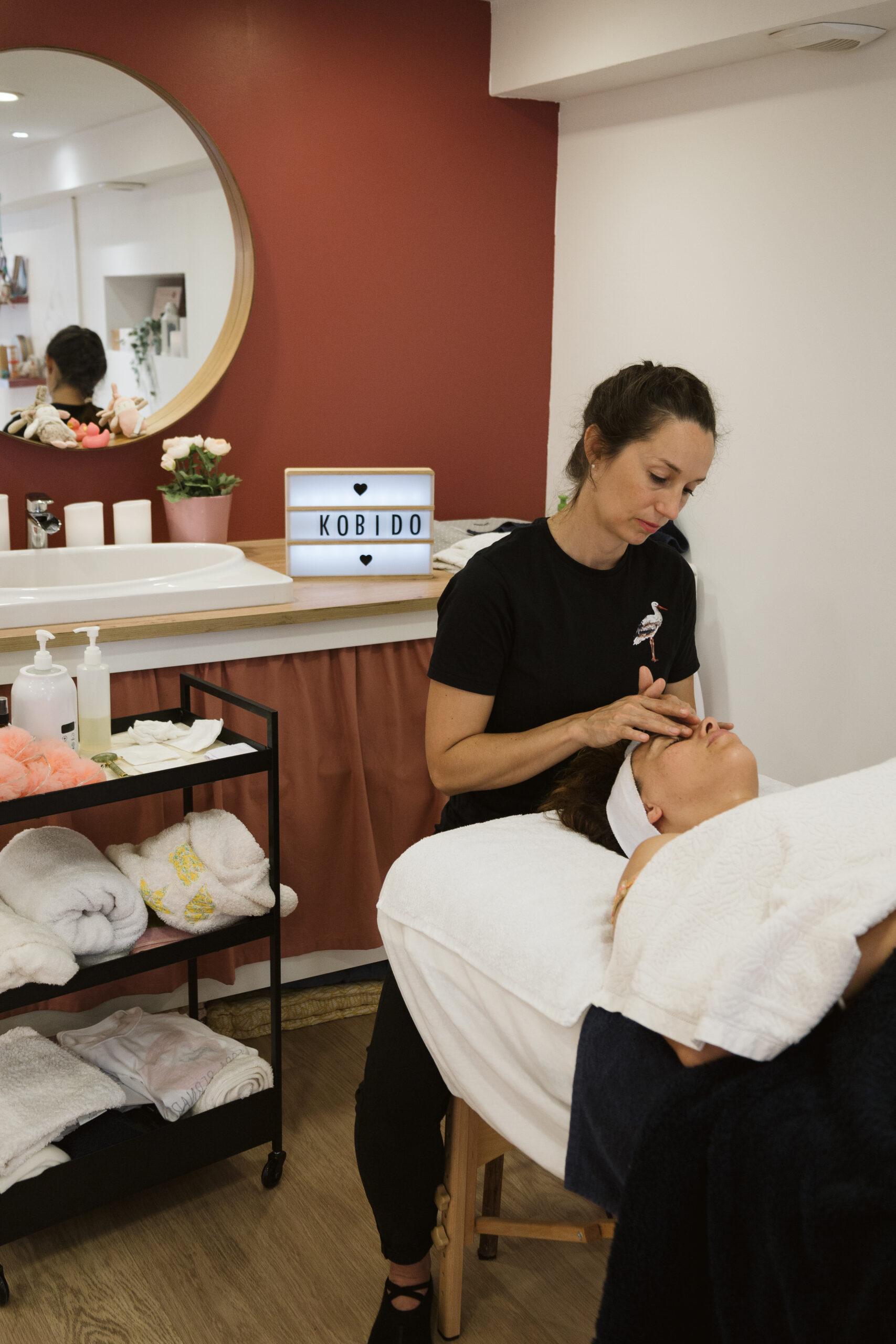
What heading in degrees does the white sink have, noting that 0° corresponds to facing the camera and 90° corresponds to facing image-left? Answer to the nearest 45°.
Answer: approximately 0°

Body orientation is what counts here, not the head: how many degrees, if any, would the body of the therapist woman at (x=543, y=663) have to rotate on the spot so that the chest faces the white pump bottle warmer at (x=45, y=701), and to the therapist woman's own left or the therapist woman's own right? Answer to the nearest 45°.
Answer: approximately 135° to the therapist woman's own right

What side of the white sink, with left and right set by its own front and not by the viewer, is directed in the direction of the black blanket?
front

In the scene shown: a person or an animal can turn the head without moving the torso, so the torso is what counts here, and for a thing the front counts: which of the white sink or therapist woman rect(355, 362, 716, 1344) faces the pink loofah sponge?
the white sink

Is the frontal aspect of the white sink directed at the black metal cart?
yes

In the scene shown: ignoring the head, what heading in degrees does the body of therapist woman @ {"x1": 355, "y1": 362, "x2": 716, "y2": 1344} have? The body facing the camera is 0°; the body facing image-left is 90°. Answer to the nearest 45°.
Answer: approximately 315°

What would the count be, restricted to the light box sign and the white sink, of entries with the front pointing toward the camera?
2

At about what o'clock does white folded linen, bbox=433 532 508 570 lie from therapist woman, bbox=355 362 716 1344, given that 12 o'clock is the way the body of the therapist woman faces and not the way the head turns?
The white folded linen is roughly at 7 o'clock from the therapist woman.

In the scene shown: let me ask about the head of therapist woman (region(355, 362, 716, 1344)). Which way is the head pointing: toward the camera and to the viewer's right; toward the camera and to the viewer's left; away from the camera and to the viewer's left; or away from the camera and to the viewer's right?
toward the camera and to the viewer's right
